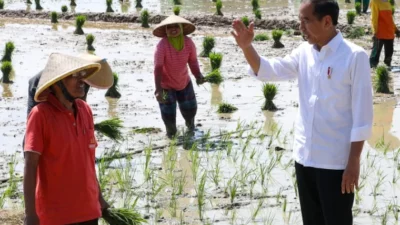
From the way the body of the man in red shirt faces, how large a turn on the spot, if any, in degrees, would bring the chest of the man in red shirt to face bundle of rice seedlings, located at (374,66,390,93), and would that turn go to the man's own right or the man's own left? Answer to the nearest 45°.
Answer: approximately 90° to the man's own left

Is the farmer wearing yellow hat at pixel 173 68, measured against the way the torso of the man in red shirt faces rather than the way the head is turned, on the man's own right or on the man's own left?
on the man's own left

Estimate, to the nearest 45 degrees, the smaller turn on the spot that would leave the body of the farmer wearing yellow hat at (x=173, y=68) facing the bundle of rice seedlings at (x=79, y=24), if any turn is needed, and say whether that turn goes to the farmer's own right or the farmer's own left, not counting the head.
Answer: approximately 180°

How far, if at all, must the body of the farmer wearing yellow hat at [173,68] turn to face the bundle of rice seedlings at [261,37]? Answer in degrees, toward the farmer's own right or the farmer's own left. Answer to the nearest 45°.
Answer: approximately 180°

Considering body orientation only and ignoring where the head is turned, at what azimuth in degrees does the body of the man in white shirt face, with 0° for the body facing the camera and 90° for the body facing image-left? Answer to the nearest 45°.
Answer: approximately 45°

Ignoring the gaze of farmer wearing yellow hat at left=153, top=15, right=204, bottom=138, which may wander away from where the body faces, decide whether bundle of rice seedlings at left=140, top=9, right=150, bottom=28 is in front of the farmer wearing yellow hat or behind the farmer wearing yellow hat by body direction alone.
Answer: behind

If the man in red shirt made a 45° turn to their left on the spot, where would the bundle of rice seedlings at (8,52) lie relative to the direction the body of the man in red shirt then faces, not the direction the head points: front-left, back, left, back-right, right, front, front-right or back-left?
left

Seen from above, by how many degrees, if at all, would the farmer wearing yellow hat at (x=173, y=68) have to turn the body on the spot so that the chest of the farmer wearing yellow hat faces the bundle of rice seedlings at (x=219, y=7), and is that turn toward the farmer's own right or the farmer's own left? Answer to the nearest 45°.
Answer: approximately 180°

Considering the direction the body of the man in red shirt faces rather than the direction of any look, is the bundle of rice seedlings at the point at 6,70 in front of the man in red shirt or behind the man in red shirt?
behind
